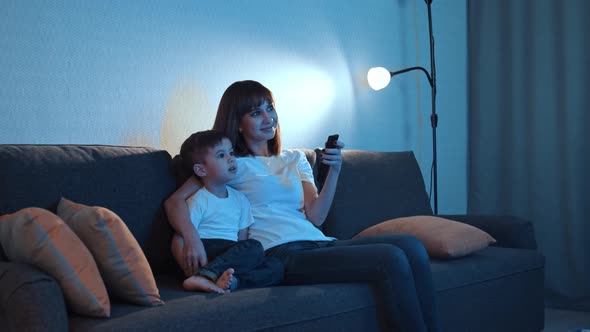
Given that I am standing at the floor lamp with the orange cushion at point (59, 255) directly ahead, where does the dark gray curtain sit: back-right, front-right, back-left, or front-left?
back-left

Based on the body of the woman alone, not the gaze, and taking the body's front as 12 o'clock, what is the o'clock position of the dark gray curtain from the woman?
The dark gray curtain is roughly at 9 o'clock from the woman.

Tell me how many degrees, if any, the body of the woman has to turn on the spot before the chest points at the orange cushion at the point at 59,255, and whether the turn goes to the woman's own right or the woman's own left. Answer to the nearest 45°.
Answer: approximately 90° to the woman's own right

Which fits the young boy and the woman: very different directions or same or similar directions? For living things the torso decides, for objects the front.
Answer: same or similar directions

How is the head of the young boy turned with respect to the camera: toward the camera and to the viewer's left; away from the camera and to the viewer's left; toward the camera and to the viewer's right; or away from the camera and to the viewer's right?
toward the camera and to the viewer's right

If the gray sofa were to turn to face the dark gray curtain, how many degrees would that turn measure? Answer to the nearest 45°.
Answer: approximately 90° to its left

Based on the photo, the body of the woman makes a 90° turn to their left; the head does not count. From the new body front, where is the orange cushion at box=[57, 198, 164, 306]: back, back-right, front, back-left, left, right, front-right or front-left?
back

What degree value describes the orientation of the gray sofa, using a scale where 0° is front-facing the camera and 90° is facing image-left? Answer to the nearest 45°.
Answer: approximately 315°

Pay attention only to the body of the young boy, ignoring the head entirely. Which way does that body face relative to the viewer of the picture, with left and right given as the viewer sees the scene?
facing the viewer and to the right of the viewer

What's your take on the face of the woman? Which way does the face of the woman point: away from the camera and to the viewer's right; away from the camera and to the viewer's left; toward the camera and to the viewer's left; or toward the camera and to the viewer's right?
toward the camera and to the viewer's right

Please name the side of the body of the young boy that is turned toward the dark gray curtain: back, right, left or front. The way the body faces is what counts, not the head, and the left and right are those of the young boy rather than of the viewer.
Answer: left

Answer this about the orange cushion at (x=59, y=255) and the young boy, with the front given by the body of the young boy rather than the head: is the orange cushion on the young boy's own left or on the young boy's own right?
on the young boy's own right
